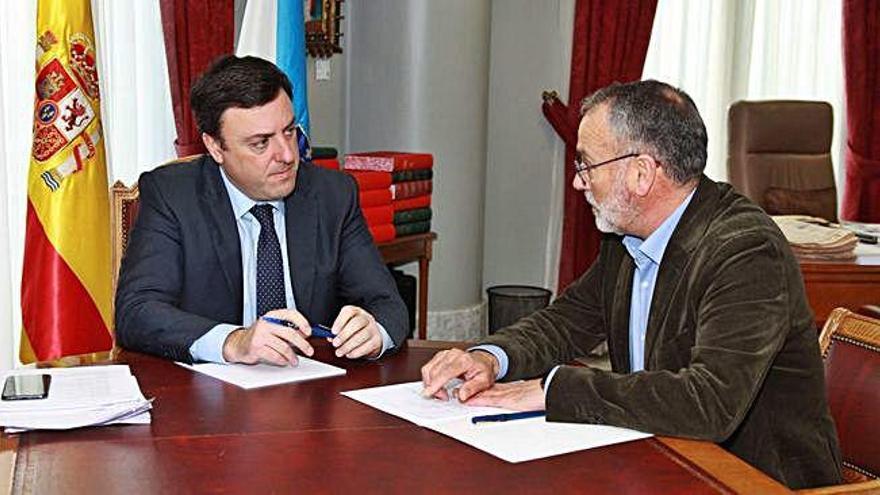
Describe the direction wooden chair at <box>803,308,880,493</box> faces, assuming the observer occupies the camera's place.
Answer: facing the viewer and to the left of the viewer

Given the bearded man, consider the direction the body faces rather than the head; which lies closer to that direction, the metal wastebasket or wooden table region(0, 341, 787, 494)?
the wooden table

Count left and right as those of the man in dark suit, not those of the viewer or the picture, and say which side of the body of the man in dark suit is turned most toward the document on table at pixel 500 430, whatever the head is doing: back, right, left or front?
front

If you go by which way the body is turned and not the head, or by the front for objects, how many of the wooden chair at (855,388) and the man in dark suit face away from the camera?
0

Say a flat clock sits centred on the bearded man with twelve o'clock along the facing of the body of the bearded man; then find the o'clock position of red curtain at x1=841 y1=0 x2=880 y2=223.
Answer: The red curtain is roughly at 5 o'clock from the bearded man.

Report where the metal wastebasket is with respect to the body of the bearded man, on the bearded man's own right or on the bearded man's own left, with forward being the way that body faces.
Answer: on the bearded man's own right

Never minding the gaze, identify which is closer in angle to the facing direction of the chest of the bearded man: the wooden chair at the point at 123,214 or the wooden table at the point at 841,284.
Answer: the wooden chair

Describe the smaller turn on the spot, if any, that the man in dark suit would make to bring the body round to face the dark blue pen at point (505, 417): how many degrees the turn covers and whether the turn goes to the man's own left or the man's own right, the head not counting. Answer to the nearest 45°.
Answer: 0° — they already face it

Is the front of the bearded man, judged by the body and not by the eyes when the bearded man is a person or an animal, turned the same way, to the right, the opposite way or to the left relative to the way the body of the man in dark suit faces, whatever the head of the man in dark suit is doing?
to the right

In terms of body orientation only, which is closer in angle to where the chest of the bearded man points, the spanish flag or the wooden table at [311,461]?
the wooden table

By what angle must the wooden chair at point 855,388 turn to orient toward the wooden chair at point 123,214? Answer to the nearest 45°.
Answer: approximately 45° to its right

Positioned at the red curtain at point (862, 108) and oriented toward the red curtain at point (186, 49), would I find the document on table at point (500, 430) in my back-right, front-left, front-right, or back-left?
front-left

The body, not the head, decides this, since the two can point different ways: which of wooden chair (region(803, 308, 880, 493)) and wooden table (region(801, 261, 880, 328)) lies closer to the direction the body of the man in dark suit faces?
the wooden chair

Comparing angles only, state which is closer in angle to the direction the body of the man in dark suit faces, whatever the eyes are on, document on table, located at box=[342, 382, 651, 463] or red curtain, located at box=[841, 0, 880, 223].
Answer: the document on table

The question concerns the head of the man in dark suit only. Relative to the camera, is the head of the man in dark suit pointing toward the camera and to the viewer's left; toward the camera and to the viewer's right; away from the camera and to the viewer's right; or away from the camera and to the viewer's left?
toward the camera and to the viewer's right

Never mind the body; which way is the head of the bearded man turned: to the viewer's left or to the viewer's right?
to the viewer's left

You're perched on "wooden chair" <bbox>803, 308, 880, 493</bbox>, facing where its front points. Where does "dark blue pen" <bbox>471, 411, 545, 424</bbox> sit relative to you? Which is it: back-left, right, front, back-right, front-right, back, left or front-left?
front

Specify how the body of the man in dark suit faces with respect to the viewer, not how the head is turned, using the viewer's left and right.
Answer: facing the viewer and to the right of the viewer
